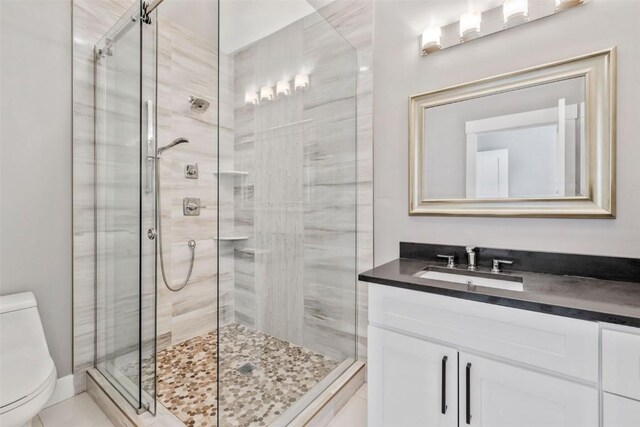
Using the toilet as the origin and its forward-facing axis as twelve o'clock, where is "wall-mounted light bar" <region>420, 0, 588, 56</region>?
The wall-mounted light bar is roughly at 12 o'clock from the toilet.

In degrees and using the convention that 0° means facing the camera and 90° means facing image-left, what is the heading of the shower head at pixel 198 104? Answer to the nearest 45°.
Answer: approximately 315°

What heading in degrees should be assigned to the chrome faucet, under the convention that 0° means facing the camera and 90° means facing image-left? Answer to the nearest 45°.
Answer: approximately 45°

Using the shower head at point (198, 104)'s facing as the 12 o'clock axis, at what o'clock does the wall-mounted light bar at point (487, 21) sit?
The wall-mounted light bar is roughly at 12 o'clock from the shower head.
